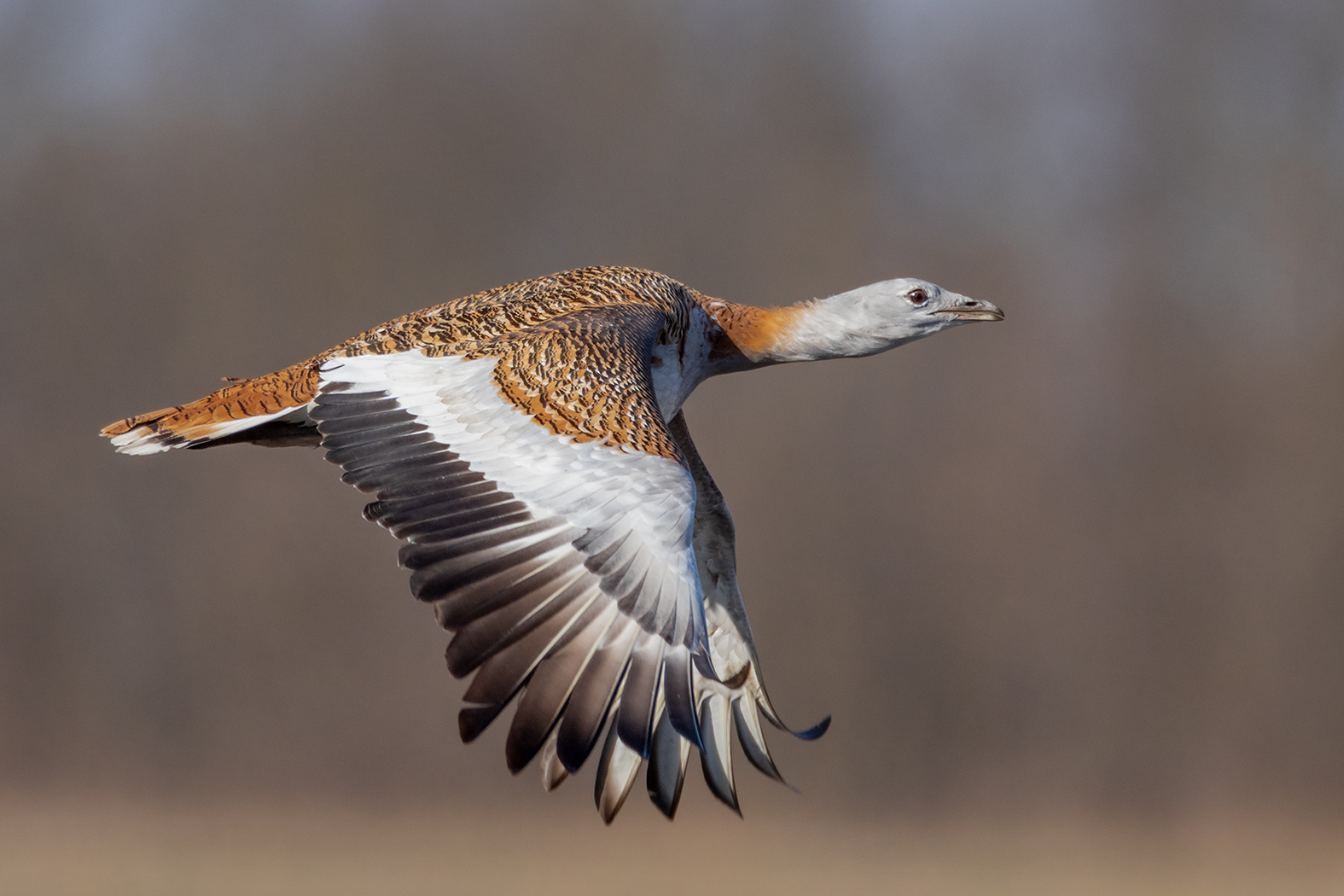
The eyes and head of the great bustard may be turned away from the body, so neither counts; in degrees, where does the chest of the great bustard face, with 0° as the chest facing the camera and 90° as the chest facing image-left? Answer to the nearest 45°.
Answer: approximately 270°
